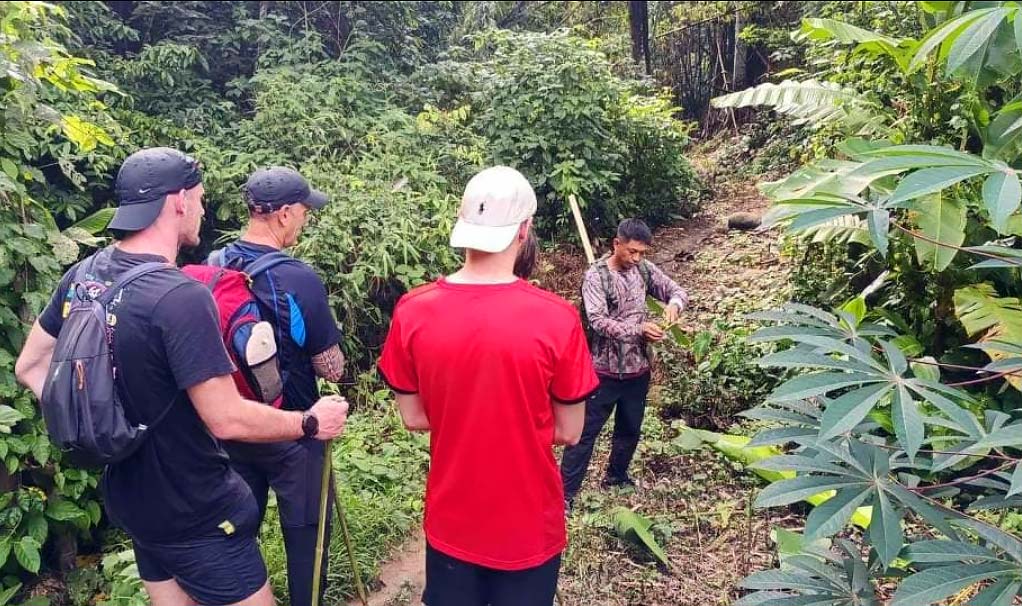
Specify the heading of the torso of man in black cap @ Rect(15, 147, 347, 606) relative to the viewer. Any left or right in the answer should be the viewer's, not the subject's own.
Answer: facing away from the viewer and to the right of the viewer

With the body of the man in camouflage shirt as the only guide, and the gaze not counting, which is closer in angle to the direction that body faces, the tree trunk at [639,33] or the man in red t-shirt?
the man in red t-shirt

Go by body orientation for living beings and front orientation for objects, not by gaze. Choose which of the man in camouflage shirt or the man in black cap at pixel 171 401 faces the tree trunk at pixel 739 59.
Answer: the man in black cap

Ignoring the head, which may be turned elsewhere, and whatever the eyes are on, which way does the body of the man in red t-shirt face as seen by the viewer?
away from the camera

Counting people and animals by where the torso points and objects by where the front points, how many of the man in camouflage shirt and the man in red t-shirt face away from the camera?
1

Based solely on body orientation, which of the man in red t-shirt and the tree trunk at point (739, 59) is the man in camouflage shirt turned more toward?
the man in red t-shirt

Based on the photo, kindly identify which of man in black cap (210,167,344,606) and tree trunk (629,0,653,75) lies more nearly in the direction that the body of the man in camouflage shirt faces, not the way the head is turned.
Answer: the man in black cap

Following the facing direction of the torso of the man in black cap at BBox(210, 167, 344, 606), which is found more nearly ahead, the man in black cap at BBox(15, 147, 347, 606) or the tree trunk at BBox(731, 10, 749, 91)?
the tree trunk

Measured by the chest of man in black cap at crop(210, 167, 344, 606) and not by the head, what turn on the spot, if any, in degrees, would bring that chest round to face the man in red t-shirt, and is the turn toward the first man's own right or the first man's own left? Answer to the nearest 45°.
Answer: approximately 90° to the first man's own right

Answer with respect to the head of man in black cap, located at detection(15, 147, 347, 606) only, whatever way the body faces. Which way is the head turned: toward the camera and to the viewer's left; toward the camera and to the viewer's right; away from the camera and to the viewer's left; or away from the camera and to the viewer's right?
away from the camera and to the viewer's right

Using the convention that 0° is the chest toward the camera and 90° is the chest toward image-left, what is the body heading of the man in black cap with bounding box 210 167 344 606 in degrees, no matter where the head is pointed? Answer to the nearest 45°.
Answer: approximately 225°

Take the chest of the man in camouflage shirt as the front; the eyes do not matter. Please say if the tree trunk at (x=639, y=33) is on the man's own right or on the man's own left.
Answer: on the man's own left

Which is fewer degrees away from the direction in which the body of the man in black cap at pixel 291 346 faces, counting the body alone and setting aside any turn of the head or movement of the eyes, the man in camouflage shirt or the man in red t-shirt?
the man in camouflage shirt

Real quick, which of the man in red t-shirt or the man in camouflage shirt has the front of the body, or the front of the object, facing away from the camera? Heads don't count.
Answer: the man in red t-shirt

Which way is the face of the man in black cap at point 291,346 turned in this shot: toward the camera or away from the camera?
away from the camera

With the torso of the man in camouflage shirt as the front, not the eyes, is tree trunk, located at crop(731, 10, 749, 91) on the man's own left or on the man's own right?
on the man's own left

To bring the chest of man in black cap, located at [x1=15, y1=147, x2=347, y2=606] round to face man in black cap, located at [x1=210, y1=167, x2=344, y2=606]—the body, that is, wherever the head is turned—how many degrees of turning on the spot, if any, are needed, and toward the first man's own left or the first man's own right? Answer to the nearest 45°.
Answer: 0° — they already face them

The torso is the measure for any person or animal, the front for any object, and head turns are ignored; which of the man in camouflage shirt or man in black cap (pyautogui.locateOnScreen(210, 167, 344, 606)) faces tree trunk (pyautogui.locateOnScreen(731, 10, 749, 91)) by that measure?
the man in black cap

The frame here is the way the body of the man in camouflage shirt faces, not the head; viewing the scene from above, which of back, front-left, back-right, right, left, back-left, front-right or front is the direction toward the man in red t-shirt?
front-right
